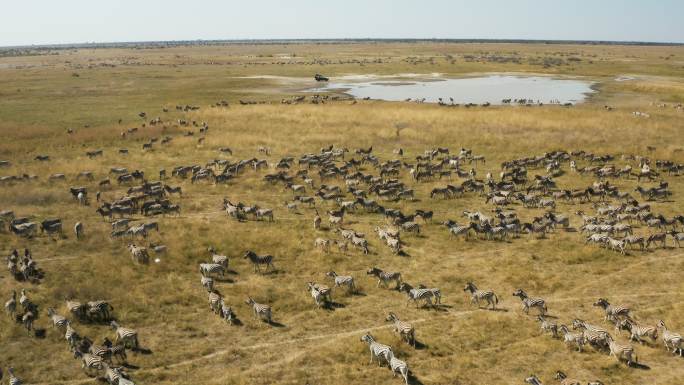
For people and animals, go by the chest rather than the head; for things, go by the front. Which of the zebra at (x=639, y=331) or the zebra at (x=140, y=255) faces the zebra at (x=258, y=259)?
the zebra at (x=639, y=331)

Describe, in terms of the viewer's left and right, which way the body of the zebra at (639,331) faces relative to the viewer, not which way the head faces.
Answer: facing to the left of the viewer

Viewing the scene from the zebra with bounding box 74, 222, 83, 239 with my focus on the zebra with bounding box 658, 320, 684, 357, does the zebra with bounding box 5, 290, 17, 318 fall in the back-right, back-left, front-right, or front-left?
front-right

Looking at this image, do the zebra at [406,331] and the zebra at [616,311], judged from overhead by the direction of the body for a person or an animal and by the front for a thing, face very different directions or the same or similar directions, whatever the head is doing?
same or similar directions

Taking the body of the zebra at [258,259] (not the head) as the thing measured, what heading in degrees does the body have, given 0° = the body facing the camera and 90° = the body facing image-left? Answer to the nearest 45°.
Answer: approximately 90°

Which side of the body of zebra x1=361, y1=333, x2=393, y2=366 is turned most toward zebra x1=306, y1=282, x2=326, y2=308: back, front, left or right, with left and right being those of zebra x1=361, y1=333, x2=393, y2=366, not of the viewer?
front
